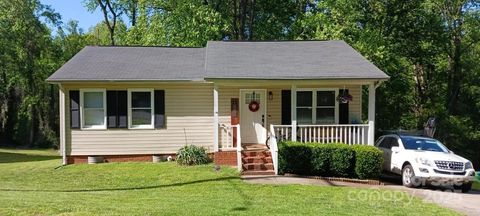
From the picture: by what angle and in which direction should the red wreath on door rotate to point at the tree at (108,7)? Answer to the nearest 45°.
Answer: approximately 135° to its right

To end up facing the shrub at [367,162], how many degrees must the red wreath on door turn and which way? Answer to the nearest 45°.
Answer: approximately 45° to its left

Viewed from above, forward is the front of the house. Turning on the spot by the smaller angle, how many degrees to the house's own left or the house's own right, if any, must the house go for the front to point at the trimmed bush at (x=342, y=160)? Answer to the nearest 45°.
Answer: approximately 45° to the house's own left

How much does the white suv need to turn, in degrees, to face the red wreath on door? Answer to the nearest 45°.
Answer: approximately 135° to its right

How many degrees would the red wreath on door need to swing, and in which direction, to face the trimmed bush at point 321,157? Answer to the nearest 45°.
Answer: approximately 45° to its left

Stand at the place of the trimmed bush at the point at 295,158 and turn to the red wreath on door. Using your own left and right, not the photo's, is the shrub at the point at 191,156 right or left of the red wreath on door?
left

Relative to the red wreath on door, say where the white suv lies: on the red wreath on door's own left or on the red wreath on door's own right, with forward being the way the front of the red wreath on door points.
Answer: on the red wreath on door's own left

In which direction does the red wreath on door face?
toward the camera

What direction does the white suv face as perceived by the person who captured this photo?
facing the viewer and to the right of the viewer

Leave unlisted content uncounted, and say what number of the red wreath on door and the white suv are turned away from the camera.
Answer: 0

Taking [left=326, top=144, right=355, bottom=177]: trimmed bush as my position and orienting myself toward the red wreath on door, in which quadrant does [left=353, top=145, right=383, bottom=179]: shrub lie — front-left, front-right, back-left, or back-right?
back-right

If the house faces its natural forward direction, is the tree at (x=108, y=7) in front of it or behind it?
behind

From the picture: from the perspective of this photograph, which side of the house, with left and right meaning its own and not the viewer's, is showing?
front

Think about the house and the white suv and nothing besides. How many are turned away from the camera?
0
